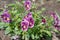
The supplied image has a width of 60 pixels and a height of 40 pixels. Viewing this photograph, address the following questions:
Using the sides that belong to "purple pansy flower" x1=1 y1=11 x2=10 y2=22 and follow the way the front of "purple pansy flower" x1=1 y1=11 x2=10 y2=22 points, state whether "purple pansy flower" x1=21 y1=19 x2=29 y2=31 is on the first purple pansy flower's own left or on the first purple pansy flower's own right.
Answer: on the first purple pansy flower's own left

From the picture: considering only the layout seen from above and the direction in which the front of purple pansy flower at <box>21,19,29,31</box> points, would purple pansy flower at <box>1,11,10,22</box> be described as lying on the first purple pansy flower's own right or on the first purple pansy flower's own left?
on the first purple pansy flower's own right

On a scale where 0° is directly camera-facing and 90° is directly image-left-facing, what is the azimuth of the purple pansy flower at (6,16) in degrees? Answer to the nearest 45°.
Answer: approximately 0°

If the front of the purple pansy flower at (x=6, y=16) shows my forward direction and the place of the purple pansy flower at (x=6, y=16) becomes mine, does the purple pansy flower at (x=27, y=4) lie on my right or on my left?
on my left

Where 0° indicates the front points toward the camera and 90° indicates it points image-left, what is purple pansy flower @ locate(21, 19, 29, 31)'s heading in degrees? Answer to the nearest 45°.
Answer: approximately 0°
